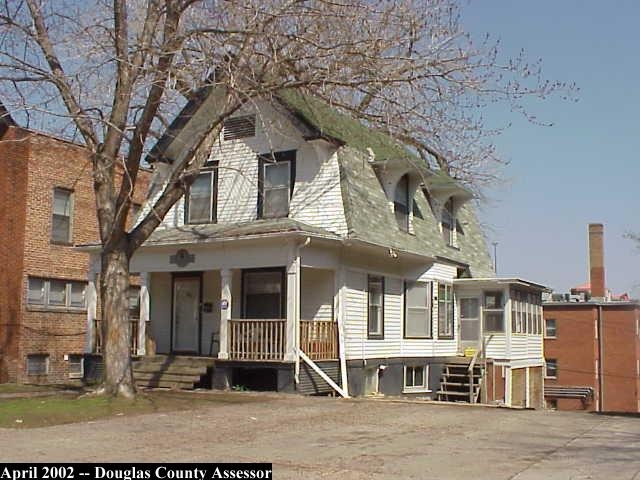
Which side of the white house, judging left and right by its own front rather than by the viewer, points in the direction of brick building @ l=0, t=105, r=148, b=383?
right

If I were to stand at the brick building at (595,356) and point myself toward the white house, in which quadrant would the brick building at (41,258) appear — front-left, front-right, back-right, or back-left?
front-right

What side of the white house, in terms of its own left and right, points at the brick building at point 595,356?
back

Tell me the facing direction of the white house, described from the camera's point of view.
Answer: facing the viewer and to the left of the viewer
